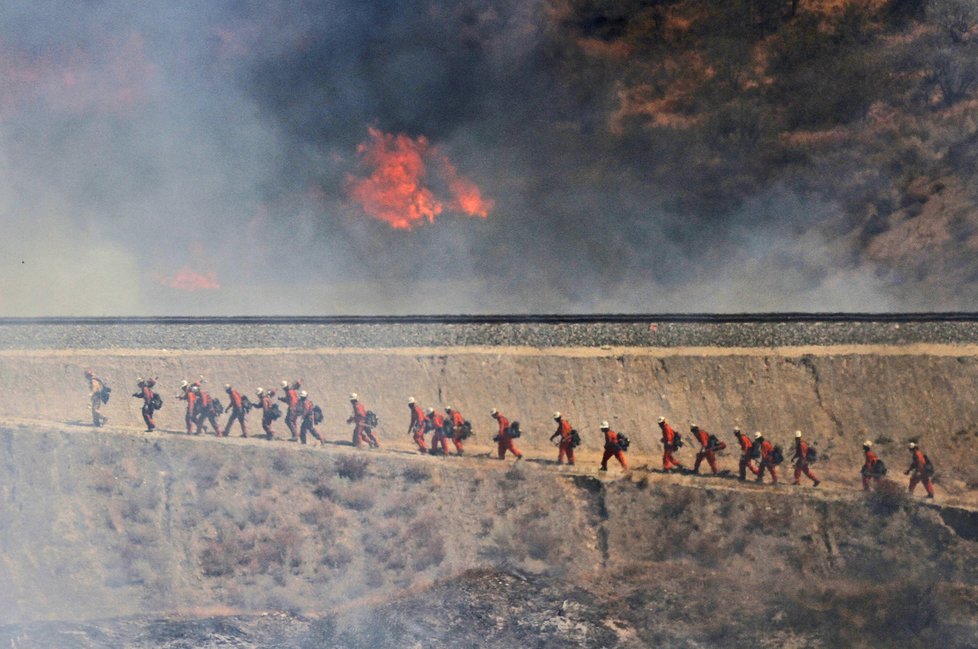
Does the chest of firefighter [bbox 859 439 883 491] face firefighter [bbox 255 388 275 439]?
yes

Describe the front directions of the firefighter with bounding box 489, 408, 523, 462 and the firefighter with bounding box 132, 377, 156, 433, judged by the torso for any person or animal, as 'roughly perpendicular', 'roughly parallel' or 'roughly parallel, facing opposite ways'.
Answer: roughly parallel

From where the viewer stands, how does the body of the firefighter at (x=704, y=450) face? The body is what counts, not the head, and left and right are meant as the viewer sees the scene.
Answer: facing to the left of the viewer

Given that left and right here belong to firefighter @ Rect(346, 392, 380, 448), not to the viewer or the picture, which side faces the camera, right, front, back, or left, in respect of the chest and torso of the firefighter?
left

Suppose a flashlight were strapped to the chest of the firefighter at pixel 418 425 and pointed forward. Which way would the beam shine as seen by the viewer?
to the viewer's left

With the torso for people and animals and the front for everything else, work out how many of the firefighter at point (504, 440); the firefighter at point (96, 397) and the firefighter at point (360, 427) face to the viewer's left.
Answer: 3

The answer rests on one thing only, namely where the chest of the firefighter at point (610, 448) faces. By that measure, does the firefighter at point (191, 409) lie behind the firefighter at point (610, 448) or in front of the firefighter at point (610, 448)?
in front

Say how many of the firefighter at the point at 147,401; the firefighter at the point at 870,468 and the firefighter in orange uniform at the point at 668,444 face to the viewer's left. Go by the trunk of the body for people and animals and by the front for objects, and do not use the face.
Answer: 3

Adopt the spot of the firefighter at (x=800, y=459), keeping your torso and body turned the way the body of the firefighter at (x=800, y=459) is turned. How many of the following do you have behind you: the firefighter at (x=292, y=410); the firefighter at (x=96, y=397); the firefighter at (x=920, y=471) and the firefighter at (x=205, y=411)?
1

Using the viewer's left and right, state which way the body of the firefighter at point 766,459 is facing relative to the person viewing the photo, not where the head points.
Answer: facing to the left of the viewer

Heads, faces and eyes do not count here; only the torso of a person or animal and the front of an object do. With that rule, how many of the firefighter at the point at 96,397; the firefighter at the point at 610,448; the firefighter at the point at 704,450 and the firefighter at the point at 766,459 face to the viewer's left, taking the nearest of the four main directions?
4

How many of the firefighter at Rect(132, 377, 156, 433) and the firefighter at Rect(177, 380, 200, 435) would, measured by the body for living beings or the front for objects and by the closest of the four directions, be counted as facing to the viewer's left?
2

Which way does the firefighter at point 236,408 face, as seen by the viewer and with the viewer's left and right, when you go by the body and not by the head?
facing to the left of the viewer

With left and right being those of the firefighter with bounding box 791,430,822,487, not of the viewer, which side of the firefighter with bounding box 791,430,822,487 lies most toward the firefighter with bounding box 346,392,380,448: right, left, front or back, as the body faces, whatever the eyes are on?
front

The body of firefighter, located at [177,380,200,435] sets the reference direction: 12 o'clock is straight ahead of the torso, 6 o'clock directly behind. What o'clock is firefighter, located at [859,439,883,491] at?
firefighter, located at [859,439,883,491] is roughly at 7 o'clock from firefighter, located at [177,380,200,435].

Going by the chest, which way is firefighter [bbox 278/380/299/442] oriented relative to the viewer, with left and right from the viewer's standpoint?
facing to the left of the viewer

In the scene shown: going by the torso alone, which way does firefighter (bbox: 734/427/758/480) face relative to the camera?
to the viewer's left

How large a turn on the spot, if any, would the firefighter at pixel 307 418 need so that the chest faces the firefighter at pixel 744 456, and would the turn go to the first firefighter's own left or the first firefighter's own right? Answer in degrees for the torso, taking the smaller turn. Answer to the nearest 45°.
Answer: approximately 180°

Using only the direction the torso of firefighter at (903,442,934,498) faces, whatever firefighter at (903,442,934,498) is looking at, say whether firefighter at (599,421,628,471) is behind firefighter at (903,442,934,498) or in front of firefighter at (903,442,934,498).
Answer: in front
